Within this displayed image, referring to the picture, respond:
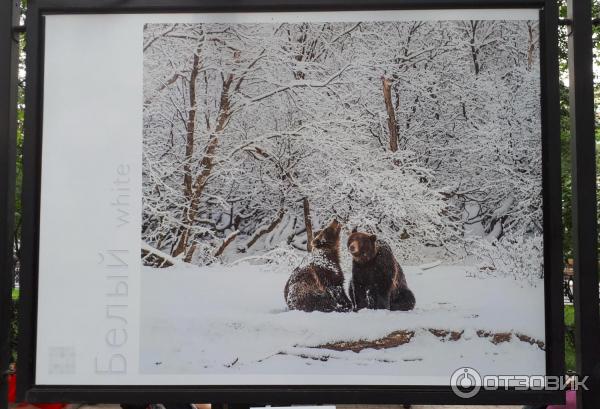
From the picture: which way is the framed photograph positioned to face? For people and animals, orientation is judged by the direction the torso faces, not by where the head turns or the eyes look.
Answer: toward the camera
